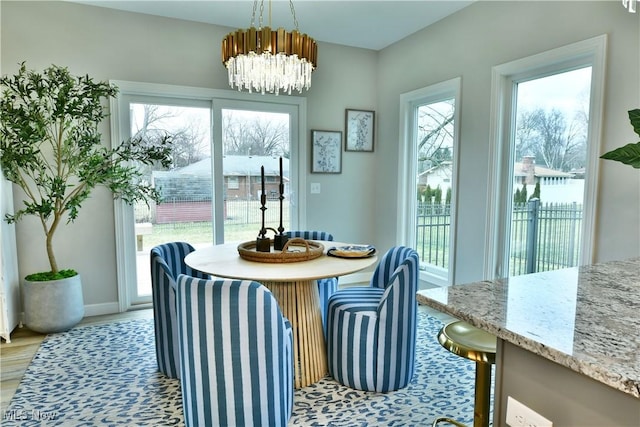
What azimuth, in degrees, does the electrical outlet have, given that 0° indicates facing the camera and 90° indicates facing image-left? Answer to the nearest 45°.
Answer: approximately 45°

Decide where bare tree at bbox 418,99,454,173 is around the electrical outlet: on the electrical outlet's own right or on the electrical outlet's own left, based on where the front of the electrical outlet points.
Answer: on the electrical outlet's own right

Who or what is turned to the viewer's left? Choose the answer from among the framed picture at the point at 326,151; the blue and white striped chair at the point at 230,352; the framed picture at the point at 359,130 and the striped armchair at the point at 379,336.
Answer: the striped armchair

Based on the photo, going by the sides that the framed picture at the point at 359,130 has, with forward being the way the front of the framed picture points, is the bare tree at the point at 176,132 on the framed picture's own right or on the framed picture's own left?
on the framed picture's own right

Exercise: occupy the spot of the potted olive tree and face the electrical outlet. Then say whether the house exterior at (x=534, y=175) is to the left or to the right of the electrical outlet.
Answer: left

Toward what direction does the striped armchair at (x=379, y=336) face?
to the viewer's left

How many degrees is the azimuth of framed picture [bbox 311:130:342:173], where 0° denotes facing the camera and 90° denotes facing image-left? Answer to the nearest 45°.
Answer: approximately 0°

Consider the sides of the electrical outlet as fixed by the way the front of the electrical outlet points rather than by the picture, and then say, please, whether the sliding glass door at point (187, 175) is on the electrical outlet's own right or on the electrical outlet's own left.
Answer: on the electrical outlet's own right

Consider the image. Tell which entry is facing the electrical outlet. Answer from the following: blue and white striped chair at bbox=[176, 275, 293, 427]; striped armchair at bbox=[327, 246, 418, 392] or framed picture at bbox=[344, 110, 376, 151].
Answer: the framed picture
